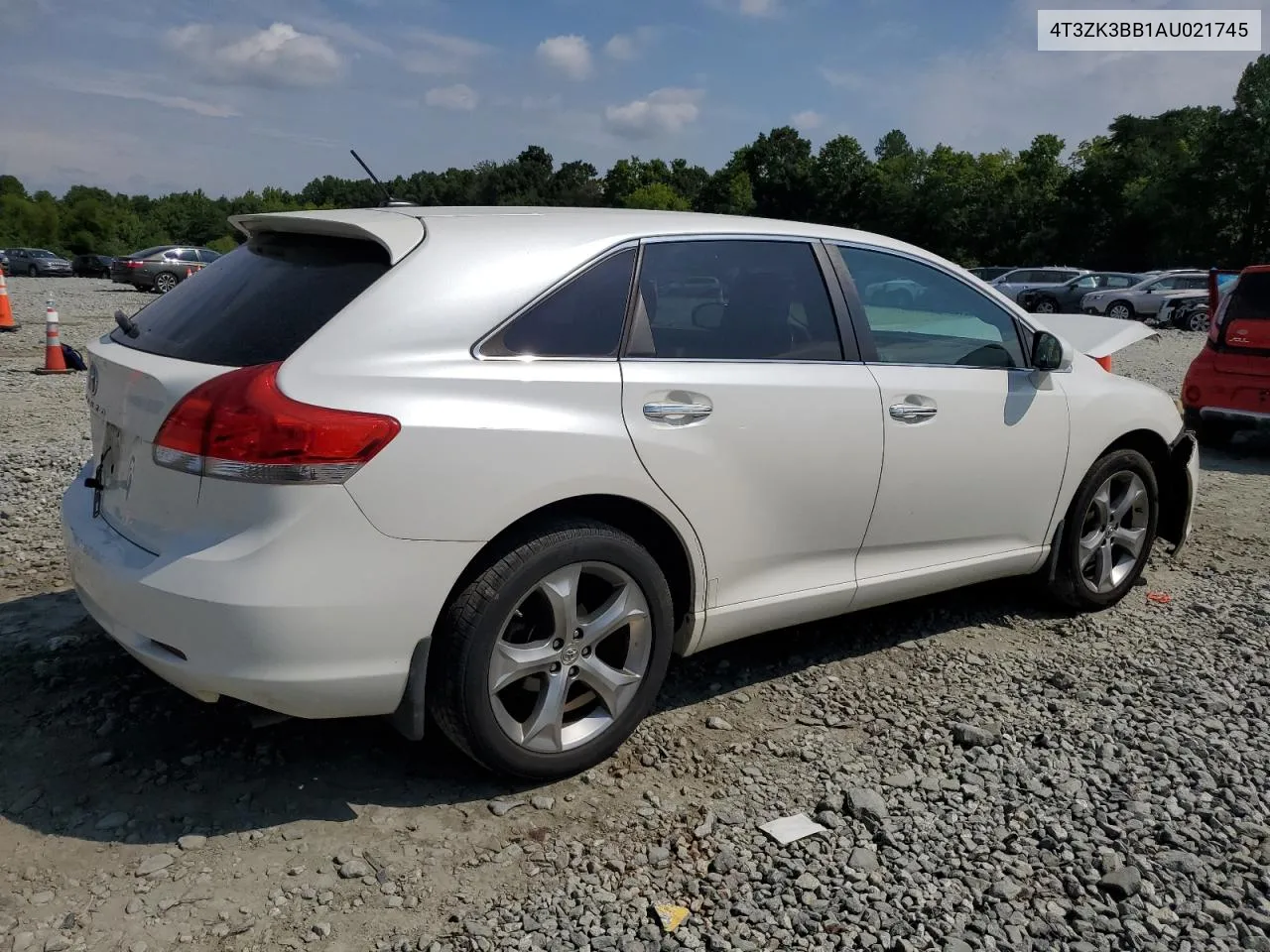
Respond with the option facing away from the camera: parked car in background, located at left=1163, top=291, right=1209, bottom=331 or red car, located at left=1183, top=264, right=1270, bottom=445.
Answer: the red car

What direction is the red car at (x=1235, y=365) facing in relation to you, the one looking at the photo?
facing away from the viewer

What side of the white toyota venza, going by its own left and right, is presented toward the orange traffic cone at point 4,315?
left

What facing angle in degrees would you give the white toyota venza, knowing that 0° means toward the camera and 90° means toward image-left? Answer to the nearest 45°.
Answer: approximately 225°

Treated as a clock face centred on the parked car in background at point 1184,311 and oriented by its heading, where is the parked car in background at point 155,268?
the parked car in background at point 155,268 is roughly at 1 o'clock from the parked car in background at point 1184,311.
